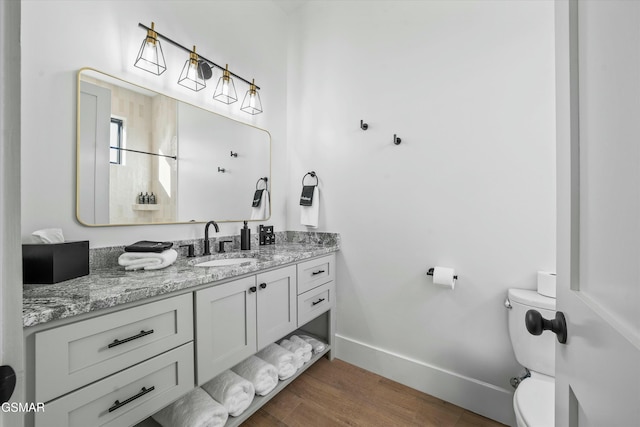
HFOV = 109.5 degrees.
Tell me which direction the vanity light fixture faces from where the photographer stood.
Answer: facing the viewer and to the right of the viewer

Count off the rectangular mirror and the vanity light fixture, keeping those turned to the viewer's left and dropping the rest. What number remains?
0

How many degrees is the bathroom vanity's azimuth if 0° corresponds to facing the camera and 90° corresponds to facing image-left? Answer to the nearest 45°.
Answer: approximately 315°

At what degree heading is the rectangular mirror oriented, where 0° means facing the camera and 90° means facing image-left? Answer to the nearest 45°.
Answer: approximately 315°

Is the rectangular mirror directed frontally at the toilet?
yes
